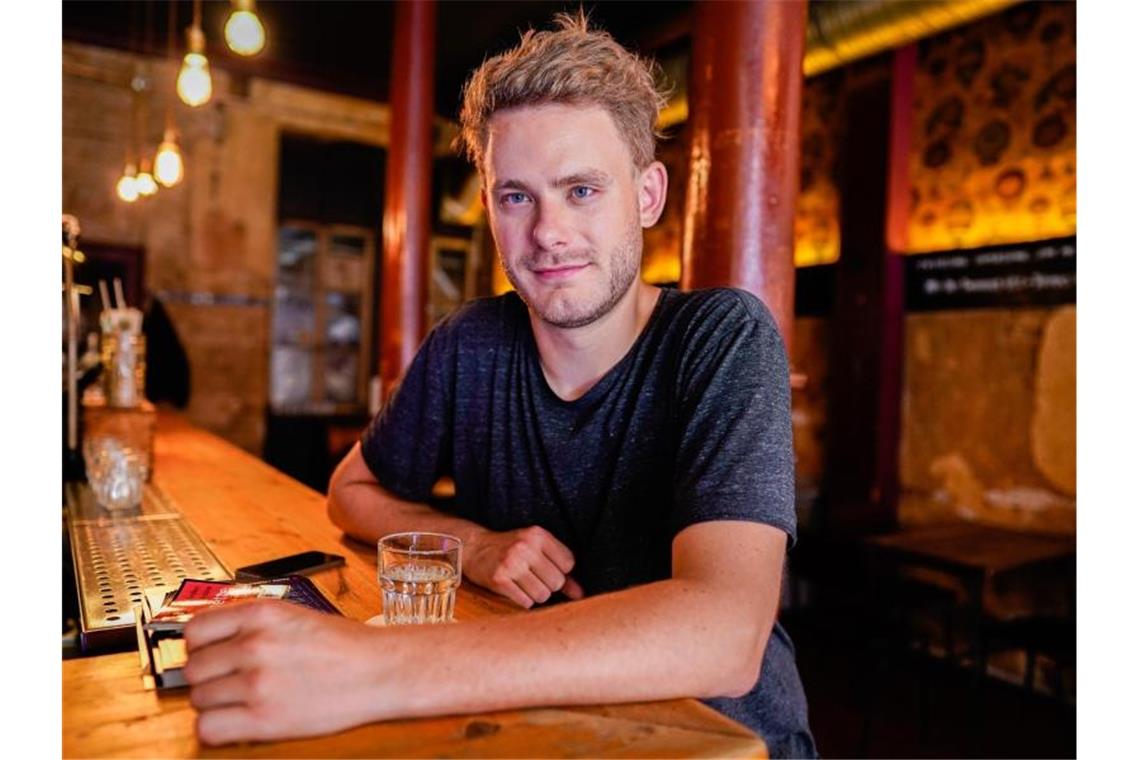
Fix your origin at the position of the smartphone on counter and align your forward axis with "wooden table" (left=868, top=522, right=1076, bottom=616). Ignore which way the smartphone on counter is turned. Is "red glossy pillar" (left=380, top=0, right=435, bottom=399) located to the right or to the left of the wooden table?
left

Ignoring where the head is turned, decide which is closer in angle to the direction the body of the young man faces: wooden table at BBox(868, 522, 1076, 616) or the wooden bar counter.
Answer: the wooden bar counter

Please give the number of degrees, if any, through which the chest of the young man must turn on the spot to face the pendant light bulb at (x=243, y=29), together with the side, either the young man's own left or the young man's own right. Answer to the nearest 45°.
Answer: approximately 90° to the young man's own right

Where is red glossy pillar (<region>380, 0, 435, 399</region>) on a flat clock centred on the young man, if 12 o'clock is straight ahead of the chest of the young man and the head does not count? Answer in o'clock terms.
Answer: The red glossy pillar is roughly at 4 o'clock from the young man.

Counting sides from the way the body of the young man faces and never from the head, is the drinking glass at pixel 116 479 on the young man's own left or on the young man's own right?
on the young man's own right

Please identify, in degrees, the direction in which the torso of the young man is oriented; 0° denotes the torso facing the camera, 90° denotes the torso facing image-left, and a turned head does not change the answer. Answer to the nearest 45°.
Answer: approximately 45°

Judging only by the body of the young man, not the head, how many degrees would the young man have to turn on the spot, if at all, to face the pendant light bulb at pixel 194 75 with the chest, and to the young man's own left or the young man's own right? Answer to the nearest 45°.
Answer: approximately 90° to the young man's own right

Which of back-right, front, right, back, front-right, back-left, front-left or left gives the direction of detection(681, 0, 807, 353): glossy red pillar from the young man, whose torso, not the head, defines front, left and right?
back

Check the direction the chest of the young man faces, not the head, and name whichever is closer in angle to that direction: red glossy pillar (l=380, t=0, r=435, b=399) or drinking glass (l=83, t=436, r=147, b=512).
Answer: the drinking glass

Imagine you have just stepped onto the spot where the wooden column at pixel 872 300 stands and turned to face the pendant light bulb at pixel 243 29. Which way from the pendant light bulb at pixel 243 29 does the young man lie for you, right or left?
left

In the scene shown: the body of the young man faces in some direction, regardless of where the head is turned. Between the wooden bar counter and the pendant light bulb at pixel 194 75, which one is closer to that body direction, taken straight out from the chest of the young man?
the wooden bar counter
